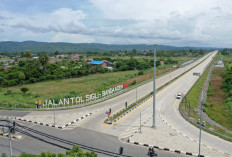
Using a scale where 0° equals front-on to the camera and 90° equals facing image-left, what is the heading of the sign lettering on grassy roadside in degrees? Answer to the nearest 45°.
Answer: approximately 315°
